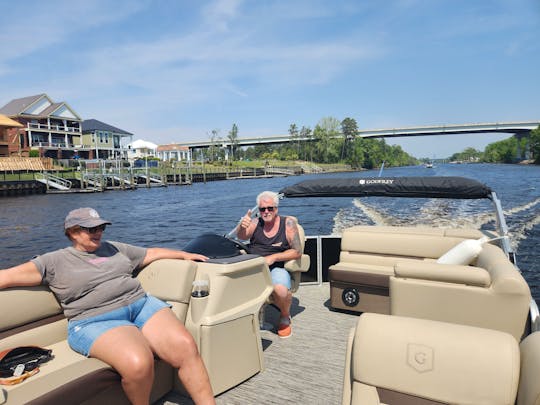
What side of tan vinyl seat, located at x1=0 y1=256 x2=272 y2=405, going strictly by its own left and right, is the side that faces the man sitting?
left

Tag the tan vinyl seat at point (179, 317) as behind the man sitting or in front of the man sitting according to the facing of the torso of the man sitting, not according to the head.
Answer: in front

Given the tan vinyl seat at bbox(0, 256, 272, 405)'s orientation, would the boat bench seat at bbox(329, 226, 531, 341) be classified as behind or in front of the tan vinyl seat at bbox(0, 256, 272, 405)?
in front

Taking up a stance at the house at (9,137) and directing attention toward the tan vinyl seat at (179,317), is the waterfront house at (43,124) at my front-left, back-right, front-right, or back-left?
back-left

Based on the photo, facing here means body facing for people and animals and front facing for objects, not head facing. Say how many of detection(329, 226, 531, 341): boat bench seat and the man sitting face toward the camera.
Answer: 2

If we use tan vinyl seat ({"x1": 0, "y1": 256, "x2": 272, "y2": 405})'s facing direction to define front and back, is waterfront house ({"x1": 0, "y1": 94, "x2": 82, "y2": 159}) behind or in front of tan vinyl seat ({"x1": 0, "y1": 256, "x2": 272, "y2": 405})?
behind

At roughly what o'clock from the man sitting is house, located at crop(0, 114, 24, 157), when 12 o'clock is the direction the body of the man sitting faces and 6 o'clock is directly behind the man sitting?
The house is roughly at 5 o'clock from the man sitting.

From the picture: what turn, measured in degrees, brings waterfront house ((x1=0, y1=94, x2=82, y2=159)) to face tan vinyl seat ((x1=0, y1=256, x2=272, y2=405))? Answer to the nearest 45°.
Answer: approximately 45° to its right

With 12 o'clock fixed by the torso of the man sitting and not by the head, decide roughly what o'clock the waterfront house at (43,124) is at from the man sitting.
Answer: The waterfront house is roughly at 5 o'clock from the man sitting.

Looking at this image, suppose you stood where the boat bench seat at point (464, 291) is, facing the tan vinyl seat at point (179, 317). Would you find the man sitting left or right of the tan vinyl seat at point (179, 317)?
right

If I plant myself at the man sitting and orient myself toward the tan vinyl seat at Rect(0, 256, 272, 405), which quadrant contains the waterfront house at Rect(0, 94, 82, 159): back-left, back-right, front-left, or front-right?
back-right
